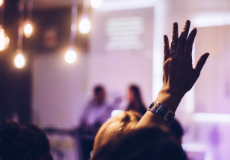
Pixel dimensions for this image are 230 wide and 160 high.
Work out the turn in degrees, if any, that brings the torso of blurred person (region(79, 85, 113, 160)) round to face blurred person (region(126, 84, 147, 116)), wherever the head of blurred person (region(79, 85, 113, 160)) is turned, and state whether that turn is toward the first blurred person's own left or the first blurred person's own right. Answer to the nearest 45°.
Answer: approximately 90° to the first blurred person's own left
